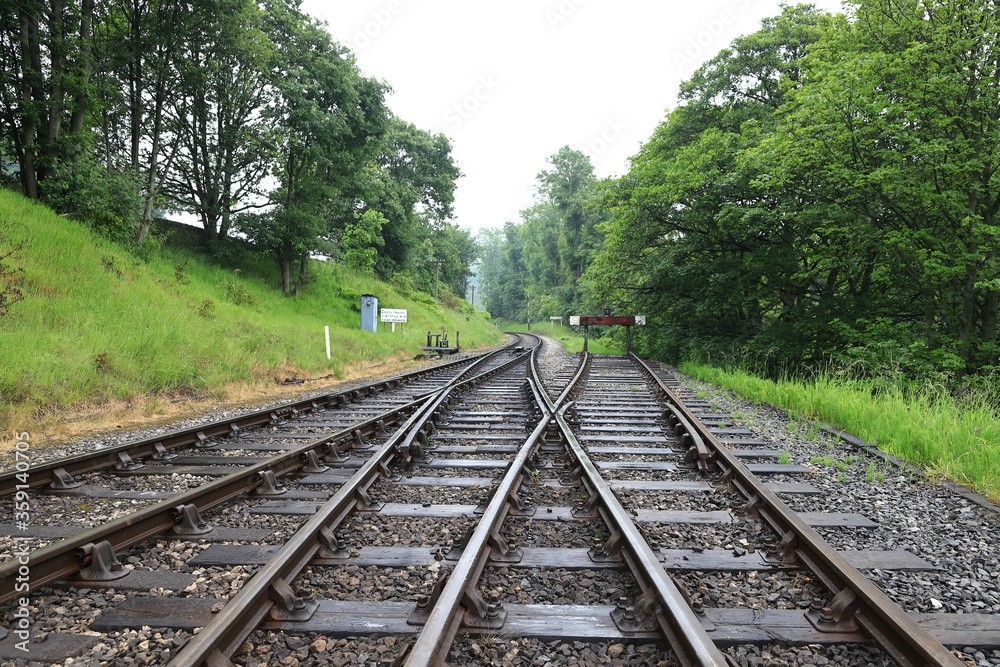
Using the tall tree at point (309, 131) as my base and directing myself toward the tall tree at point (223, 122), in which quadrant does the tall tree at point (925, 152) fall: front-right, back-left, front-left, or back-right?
back-left

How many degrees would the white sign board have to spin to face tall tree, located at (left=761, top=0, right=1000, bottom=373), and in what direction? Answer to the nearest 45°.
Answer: approximately 45° to its left

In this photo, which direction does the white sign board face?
toward the camera
